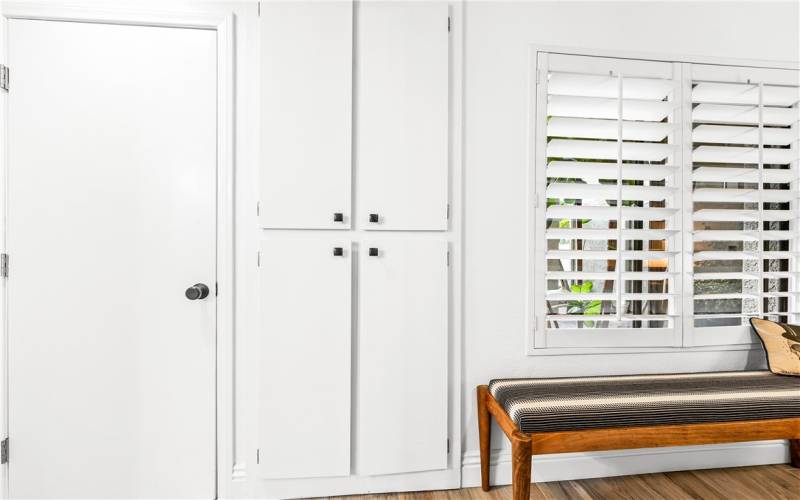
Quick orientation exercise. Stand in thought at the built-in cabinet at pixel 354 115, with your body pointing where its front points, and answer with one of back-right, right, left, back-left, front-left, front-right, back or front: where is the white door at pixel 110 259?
right

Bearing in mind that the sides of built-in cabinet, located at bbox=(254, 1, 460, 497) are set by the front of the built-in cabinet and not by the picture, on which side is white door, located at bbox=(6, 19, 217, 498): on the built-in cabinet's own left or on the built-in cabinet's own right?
on the built-in cabinet's own right

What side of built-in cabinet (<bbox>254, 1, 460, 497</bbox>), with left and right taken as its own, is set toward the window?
left

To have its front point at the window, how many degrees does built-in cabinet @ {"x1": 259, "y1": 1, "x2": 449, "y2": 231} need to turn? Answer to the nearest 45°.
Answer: approximately 90° to its left

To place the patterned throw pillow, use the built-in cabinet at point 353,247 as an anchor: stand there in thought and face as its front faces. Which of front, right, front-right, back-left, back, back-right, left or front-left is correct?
left

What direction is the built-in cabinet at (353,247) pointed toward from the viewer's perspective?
toward the camera

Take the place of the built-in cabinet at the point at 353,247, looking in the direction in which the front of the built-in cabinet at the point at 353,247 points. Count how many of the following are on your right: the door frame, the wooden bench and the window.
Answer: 1

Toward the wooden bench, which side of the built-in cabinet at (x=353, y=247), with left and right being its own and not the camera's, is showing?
left

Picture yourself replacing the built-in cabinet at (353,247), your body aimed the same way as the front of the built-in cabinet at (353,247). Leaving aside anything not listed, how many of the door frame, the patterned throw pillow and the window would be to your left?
2
